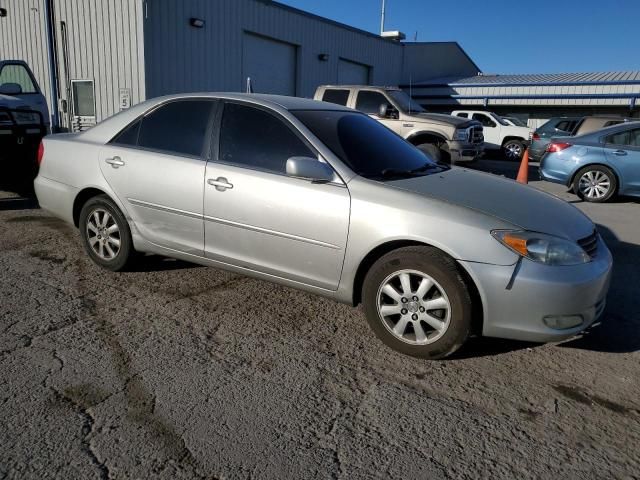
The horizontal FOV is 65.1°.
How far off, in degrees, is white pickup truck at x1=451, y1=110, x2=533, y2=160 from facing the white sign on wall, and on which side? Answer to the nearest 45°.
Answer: approximately 135° to its right

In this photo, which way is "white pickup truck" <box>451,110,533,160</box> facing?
to the viewer's right

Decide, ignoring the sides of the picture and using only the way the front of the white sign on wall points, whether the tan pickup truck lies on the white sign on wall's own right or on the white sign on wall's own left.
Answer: on the white sign on wall's own left

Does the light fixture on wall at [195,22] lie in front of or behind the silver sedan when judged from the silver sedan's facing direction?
behind

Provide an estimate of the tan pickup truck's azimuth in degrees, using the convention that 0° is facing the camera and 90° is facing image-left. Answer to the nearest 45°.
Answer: approximately 315°

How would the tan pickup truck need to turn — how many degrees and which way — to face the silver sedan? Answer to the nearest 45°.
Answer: approximately 45° to its right

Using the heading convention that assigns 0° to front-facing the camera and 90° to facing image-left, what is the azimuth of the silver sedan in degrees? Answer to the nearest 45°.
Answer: approximately 315°

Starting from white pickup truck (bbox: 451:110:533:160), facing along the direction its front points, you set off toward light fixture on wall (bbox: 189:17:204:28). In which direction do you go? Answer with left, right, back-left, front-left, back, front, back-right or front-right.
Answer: back-right

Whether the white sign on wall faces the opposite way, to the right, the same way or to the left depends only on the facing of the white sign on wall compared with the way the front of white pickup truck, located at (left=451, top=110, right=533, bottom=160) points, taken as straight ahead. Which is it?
to the right

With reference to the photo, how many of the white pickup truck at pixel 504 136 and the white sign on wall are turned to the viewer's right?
1

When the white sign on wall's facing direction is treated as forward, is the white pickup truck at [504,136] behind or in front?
behind

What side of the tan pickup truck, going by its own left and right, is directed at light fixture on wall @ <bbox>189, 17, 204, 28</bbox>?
back

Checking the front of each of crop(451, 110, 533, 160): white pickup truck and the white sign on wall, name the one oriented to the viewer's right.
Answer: the white pickup truck

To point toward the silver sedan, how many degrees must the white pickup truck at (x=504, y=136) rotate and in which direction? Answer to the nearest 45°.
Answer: approximately 90° to its right

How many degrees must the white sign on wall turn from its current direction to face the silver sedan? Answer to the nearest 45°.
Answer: approximately 45° to its left
